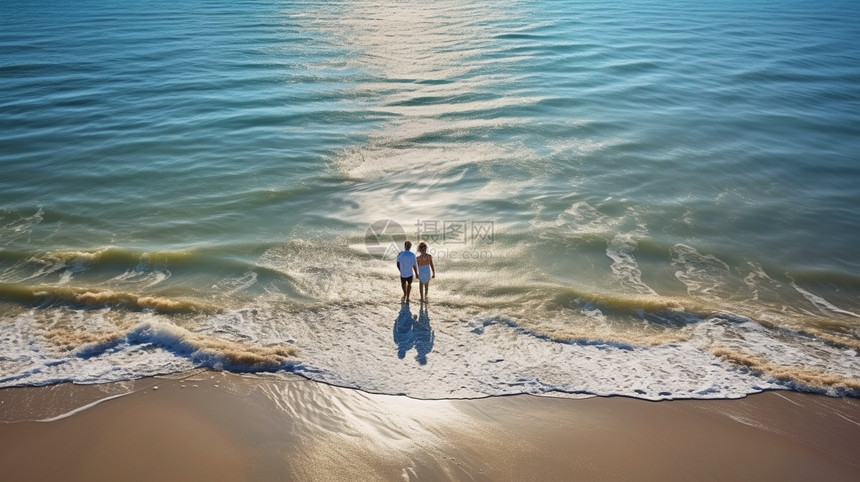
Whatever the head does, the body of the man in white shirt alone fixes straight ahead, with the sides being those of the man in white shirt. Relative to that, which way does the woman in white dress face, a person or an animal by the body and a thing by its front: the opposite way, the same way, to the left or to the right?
the same way

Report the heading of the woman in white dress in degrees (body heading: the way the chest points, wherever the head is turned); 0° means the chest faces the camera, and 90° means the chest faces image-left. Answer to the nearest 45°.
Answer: approximately 180°

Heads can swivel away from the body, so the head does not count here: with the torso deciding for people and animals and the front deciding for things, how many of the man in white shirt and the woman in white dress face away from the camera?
2

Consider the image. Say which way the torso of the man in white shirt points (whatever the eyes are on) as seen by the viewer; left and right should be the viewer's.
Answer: facing away from the viewer
